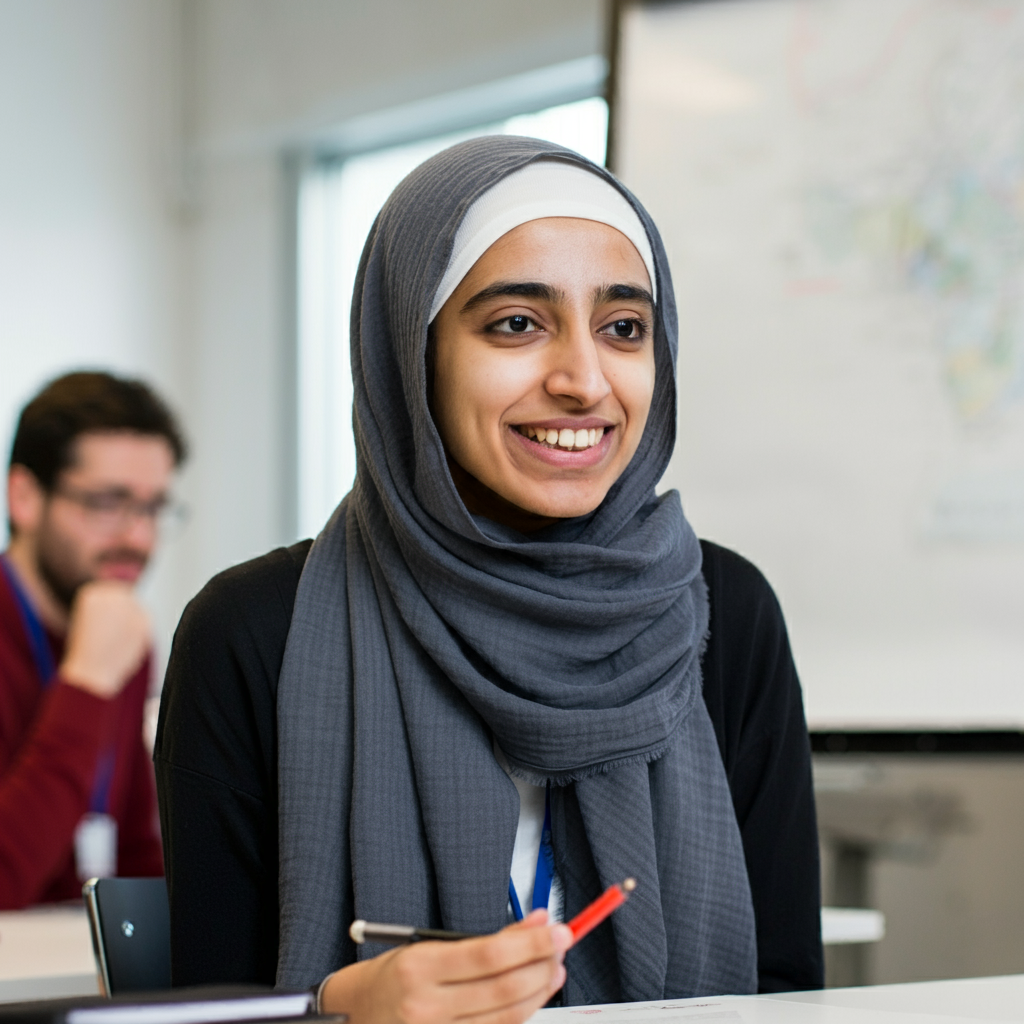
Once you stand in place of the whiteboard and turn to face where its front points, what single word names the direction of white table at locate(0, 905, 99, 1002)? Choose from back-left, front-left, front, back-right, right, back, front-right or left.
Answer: front-right

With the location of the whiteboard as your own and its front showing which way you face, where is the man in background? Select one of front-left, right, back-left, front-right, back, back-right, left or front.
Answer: right

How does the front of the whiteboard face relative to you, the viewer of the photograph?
facing the viewer

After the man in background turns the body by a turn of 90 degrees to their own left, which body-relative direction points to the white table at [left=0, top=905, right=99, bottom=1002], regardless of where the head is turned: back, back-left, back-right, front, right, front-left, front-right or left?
back-right

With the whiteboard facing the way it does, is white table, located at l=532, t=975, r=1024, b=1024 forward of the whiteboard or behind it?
forward

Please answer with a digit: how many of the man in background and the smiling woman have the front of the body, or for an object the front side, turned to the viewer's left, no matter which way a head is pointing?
0

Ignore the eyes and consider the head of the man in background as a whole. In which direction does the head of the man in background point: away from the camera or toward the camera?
toward the camera

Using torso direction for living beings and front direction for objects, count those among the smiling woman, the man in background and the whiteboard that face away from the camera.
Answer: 0

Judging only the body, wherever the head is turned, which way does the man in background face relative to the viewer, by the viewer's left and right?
facing the viewer and to the right of the viewer

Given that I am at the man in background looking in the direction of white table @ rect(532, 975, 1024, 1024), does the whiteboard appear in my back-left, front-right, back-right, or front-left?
front-left

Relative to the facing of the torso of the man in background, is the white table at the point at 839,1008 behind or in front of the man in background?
in front

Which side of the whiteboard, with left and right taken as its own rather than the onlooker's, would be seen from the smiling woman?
front
